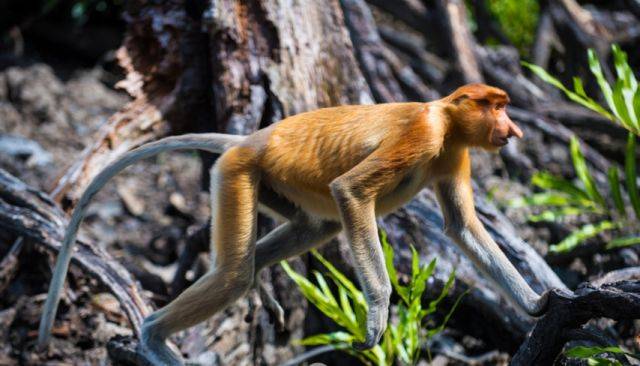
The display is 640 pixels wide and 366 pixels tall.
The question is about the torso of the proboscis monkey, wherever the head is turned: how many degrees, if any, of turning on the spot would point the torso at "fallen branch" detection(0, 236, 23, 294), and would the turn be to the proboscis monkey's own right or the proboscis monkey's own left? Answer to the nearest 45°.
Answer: approximately 135° to the proboscis monkey's own left

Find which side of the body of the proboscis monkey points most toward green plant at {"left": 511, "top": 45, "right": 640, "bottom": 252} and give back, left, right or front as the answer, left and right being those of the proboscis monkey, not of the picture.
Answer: front

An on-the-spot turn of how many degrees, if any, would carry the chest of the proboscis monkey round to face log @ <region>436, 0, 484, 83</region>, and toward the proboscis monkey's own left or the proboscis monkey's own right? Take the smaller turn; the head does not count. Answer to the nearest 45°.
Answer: approximately 45° to the proboscis monkey's own left

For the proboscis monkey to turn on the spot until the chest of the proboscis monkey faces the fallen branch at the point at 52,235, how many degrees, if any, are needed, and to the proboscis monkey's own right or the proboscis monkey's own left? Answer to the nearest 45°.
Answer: approximately 135° to the proboscis monkey's own left

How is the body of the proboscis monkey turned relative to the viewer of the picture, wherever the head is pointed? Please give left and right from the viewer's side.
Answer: facing to the right of the viewer

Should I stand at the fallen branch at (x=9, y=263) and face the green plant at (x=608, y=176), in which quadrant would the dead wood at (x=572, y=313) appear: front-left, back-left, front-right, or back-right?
front-right

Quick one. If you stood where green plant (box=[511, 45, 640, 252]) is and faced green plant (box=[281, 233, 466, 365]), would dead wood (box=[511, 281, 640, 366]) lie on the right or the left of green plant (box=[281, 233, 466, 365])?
left

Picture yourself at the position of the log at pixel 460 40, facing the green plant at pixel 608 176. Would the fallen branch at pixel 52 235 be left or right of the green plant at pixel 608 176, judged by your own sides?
right

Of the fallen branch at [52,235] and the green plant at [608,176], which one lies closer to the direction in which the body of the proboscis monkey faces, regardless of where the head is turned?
the green plant

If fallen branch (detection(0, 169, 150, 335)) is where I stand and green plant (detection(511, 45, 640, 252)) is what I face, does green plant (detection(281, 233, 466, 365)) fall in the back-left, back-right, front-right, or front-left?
front-right

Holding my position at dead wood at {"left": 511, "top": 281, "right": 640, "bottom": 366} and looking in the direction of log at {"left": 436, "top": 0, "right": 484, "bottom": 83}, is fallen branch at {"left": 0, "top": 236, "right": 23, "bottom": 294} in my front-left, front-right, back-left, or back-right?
front-left
